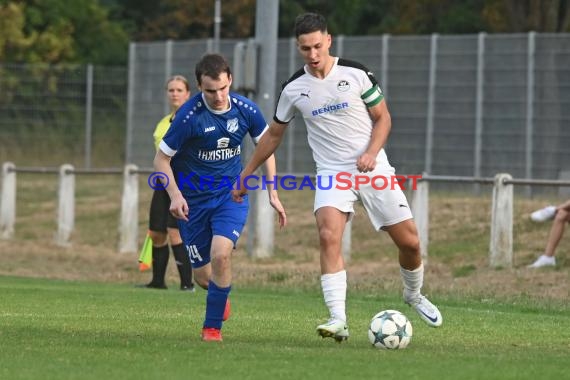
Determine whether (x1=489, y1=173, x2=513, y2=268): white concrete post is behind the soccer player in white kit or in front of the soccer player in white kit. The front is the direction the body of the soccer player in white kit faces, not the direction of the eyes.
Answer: behind

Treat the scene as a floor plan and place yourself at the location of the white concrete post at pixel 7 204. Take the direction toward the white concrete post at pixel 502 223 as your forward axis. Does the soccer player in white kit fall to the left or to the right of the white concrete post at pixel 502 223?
right

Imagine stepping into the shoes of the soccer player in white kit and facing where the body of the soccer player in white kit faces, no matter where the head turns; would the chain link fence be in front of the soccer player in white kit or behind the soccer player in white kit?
behind

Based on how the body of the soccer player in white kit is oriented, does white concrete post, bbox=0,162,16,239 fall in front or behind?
behind

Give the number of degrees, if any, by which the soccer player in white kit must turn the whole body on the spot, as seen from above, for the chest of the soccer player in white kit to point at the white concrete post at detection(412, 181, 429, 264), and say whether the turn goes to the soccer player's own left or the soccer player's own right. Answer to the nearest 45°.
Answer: approximately 180°

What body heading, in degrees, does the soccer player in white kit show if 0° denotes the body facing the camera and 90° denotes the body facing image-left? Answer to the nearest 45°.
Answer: approximately 0°

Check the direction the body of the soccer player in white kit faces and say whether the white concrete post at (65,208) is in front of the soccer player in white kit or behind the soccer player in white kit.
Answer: behind
